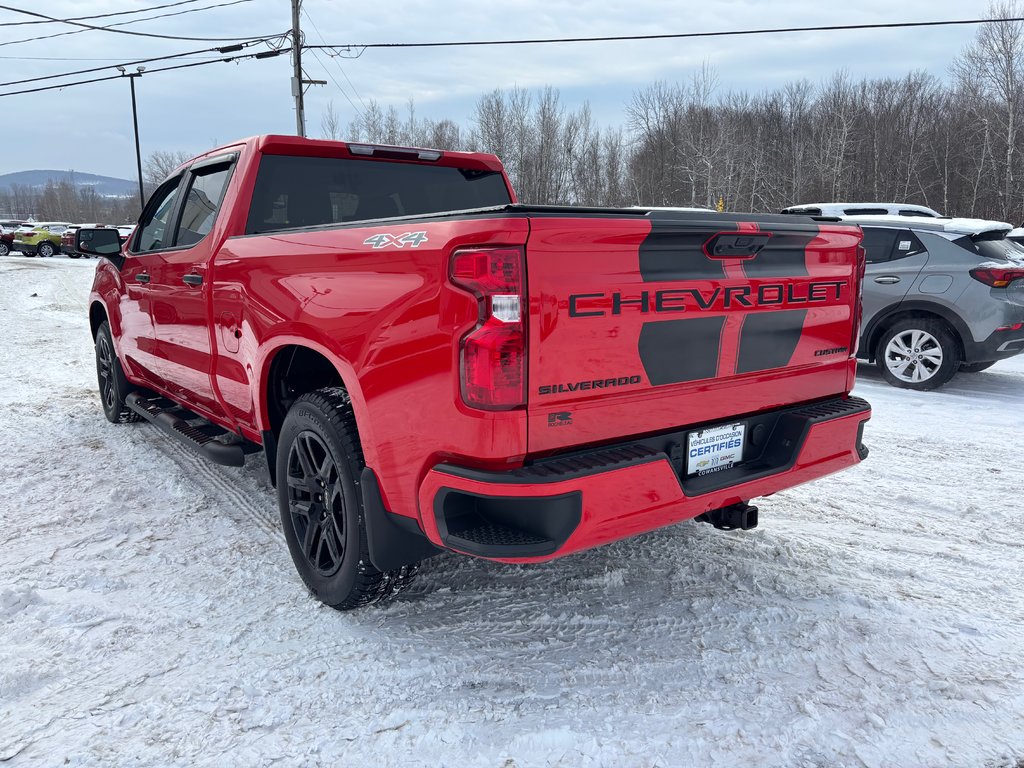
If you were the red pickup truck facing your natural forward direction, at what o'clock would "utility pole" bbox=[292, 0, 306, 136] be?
The utility pole is roughly at 1 o'clock from the red pickup truck.

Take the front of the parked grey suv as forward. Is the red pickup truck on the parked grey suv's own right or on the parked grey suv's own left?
on the parked grey suv's own left

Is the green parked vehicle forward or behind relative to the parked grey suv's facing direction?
forward

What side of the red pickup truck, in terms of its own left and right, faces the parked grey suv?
right

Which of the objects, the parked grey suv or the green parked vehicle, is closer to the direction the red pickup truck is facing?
the green parked vehicle

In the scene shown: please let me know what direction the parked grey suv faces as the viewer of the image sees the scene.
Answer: facing away from the viewer and to the left of the viewer

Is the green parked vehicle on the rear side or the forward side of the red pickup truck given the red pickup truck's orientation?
on the forward side

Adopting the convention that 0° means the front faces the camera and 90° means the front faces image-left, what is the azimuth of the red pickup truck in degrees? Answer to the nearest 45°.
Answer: approximately 135°
